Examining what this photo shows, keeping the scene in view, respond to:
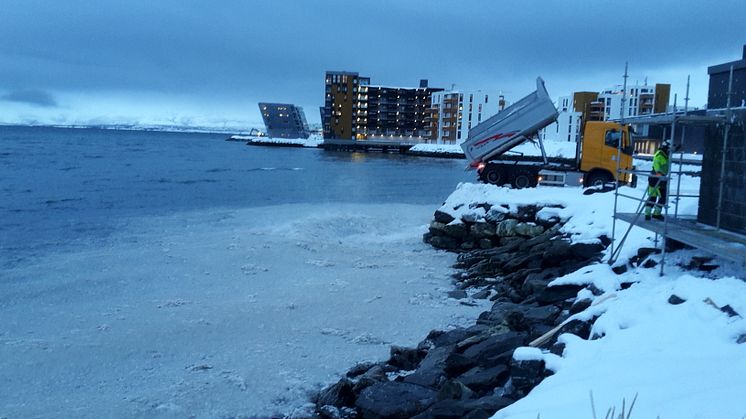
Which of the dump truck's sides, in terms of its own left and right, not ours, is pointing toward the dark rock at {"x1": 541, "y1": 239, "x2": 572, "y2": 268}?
right

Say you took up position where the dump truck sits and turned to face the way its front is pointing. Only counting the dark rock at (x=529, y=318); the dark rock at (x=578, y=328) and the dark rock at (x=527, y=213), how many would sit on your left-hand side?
0

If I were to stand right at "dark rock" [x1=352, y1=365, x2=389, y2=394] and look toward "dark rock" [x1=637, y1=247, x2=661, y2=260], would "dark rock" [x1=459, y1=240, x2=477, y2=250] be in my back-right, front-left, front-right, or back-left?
front-left

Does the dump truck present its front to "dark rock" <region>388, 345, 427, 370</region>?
no

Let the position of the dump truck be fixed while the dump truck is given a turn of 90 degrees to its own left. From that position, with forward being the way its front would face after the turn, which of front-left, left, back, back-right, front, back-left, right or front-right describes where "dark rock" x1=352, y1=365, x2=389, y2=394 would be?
back

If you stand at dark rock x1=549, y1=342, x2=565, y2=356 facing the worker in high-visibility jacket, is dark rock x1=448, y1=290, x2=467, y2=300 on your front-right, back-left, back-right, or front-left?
front-left

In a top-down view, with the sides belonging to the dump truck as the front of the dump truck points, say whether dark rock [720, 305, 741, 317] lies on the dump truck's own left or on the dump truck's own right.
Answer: on the dump truck's own right

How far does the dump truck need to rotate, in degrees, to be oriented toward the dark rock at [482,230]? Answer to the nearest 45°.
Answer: approximately 90° to its right

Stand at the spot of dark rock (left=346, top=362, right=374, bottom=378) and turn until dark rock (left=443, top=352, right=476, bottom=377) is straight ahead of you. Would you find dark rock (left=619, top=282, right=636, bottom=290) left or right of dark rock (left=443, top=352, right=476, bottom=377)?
left

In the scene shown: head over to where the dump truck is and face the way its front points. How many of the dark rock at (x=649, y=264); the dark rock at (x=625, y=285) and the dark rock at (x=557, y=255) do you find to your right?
3

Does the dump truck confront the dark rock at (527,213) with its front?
no

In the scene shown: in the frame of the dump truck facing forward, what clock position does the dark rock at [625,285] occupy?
The dark rock is roughly at 3 o'clock from the dump truck.

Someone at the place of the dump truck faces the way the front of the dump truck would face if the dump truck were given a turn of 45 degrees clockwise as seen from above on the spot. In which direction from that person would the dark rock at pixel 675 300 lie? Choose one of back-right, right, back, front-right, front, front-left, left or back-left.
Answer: front-right

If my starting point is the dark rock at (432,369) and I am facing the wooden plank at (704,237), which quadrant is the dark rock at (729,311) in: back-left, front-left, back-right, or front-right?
front-right

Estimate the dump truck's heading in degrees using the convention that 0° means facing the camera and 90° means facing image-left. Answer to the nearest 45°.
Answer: approximately 270°

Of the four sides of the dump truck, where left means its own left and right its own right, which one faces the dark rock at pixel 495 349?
right

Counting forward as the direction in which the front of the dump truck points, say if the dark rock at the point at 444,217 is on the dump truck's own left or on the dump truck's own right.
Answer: on the dump truck's own right

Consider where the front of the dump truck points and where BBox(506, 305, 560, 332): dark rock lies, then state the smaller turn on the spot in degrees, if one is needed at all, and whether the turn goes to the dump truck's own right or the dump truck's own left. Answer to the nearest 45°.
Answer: approximately 90° to the dump truck's own right

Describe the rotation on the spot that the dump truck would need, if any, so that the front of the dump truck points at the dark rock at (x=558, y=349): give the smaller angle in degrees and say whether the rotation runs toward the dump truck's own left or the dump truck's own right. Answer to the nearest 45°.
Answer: approximately 90° to the dump truck's own right

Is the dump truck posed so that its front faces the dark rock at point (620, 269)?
no
